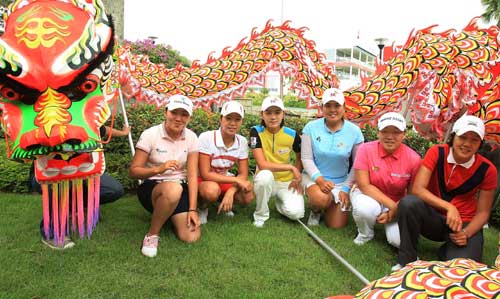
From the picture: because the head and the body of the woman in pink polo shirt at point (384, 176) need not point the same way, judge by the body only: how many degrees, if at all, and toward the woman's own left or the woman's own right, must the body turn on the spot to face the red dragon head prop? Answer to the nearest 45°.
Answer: approximately 45° to the woman's own right

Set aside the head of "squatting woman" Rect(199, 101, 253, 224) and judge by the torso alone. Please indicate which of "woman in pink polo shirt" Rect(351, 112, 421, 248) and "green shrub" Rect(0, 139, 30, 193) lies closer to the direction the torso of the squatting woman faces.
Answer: the woman in pink polo shirt

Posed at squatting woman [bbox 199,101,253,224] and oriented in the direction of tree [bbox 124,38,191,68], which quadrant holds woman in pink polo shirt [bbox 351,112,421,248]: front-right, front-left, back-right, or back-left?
back-right

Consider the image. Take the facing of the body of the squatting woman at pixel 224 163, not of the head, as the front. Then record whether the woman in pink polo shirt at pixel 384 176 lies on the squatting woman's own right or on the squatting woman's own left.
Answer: on the squatting woman's own left

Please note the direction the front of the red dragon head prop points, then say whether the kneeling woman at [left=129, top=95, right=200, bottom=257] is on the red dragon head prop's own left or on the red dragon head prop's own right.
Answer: on the red dragon head prop's own left
